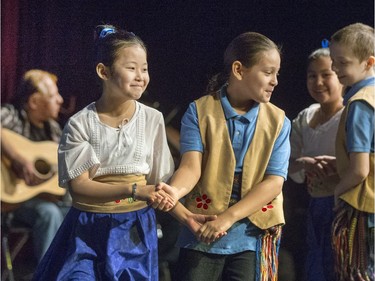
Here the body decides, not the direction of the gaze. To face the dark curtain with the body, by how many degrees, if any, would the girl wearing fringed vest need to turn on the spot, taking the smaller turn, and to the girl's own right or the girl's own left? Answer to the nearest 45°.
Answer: approximately 135° to the girl's own right

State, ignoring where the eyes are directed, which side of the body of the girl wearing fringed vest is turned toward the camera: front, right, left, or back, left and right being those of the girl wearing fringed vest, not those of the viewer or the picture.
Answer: front

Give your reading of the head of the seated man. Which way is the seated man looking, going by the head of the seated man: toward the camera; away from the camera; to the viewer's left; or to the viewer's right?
to the viewer's right

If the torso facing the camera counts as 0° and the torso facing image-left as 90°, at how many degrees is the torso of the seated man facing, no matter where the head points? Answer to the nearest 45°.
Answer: approximately 315°

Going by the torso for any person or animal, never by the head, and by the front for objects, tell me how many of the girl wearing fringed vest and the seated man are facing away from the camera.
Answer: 0

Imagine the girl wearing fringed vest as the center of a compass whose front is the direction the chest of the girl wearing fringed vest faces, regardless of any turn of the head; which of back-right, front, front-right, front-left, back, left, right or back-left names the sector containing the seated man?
back-right
